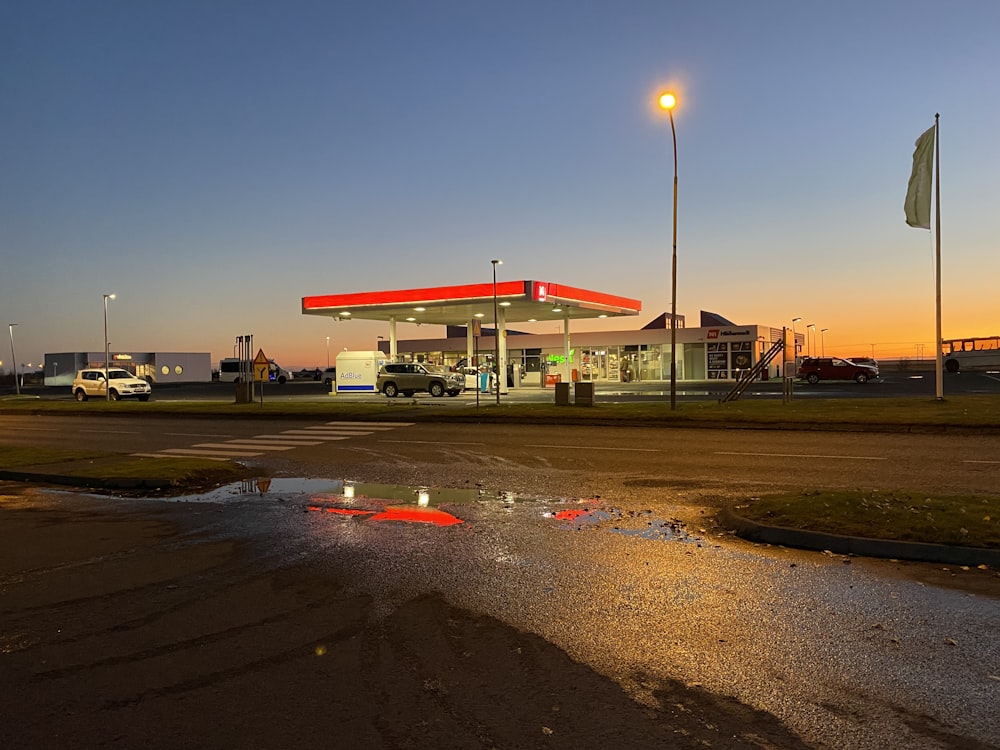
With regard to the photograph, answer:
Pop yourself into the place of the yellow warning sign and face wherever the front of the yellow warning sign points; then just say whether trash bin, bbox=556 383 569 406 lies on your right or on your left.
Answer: on your left

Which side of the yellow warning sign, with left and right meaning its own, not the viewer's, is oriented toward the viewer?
front

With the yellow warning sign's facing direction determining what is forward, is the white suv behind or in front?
behind

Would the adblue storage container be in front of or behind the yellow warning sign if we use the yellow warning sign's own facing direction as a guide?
behind

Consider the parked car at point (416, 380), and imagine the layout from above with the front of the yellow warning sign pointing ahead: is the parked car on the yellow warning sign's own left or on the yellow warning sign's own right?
on the yellow warning sign's own left

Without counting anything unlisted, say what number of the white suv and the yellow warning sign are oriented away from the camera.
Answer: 0
